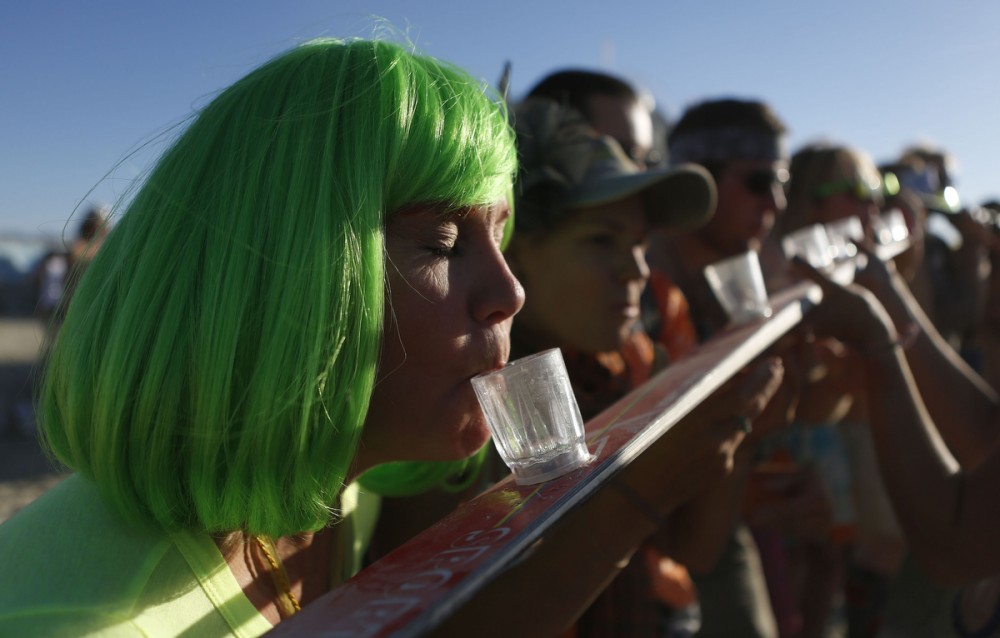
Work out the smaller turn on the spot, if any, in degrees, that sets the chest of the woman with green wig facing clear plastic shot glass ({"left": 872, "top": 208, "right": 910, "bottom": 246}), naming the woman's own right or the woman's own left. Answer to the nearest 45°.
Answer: approximately 45° to the woman's own left

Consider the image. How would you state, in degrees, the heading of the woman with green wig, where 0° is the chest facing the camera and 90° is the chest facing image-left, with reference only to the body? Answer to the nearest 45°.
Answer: approximately 270°

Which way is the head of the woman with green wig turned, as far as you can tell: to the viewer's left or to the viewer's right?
to the viewer's right

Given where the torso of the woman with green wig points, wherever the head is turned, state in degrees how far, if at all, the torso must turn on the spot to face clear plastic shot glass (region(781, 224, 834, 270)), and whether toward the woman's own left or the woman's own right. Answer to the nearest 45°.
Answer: approximately 45° to the woman's own left

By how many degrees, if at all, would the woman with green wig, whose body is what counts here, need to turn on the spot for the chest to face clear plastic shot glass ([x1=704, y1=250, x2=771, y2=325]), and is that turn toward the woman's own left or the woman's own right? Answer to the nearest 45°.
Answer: approximately 45° to the woman's own left
